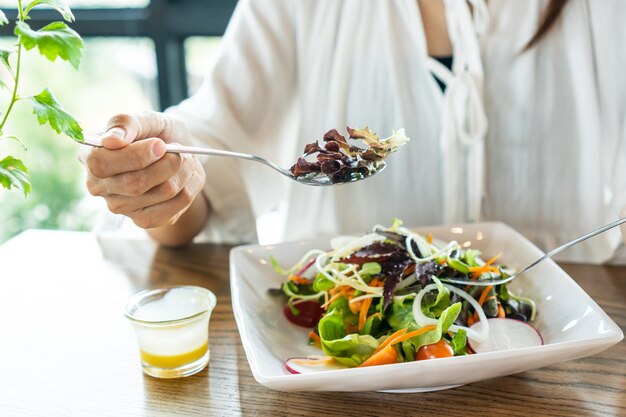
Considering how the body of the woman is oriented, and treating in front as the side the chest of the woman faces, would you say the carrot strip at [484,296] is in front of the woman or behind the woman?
in front

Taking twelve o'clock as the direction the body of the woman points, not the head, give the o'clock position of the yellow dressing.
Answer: The yellow dressing is roughly at 1 o'clock from the woman.

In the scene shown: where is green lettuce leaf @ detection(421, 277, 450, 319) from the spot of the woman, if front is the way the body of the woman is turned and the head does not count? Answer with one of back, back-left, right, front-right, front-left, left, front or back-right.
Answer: front

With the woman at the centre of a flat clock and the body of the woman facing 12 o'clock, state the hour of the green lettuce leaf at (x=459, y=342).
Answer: The green lettuce leaf is roughly at 12 o'clock from the woman.

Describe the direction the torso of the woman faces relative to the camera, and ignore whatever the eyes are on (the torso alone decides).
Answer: toward the camera

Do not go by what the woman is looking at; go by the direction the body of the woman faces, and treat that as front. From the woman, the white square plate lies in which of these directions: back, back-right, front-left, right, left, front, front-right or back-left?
front

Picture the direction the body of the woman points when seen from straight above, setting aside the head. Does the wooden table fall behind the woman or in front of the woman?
in front

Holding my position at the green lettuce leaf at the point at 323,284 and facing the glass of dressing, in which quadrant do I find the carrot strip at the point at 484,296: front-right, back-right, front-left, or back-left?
back-left

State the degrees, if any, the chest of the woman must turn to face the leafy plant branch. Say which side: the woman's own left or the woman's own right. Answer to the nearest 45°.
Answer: approximately 45° to the woman's own right

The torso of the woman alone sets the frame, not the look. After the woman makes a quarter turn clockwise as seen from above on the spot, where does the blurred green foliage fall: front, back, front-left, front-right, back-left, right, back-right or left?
front-right
